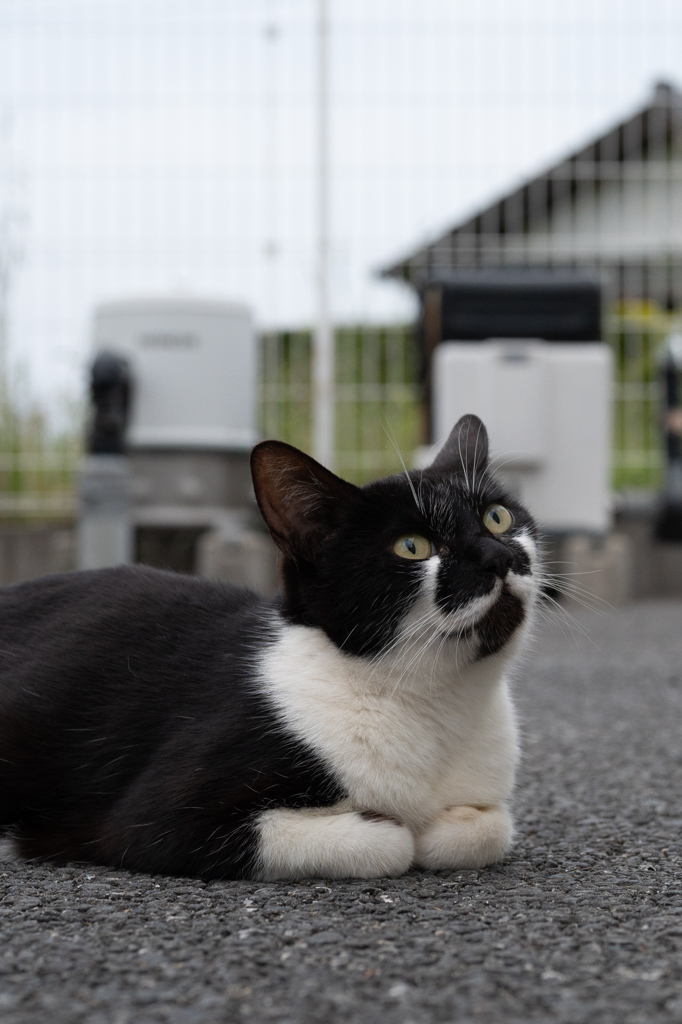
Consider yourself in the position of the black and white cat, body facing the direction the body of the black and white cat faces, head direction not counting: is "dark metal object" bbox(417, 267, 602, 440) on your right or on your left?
on your left

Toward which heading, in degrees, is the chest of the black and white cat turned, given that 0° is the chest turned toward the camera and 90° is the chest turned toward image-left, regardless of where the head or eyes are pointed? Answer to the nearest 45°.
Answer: approximately 315°

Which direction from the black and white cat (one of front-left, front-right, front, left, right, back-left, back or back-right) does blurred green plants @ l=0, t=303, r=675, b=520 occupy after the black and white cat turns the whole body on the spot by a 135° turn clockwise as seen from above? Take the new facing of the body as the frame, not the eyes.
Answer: right

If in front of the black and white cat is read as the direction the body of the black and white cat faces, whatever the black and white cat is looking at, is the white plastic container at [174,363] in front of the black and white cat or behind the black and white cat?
behind

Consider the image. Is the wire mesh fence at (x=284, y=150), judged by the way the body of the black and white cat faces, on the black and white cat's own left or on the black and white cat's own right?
on the black and white cat's own left

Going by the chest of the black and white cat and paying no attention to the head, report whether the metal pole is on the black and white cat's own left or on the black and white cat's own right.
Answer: on the black and white cat's own left

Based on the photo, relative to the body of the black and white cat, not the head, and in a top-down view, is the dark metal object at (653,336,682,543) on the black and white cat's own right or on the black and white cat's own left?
on the black and white cat's own left
